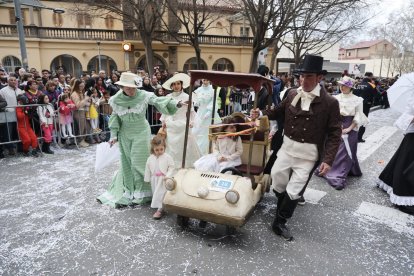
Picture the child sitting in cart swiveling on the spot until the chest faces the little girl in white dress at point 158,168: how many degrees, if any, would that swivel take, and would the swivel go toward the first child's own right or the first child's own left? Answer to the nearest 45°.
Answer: approximately 45° to the first child's own right

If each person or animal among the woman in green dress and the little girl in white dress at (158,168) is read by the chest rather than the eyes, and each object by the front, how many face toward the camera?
2

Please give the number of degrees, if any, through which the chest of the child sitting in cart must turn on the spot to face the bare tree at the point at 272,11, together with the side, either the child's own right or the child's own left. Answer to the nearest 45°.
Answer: approximately 135° to the child's own right

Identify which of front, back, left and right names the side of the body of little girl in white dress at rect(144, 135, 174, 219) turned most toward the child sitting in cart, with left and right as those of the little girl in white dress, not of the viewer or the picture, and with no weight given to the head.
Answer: left

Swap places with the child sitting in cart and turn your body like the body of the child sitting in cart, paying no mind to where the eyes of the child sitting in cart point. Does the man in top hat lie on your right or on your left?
on your left

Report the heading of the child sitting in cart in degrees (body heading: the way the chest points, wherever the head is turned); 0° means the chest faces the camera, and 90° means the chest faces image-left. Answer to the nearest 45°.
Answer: approximately 45°

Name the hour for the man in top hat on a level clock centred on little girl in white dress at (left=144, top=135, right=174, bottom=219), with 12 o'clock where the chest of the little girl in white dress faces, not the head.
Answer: The man in top hat is roughly at 10 o'clock from the little girl in white dress.

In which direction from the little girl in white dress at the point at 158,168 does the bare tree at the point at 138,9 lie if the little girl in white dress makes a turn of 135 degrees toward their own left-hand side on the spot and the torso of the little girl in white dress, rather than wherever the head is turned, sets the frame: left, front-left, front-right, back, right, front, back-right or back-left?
front-left

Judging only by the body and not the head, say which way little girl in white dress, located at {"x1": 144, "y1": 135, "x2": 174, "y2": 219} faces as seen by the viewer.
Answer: toward the camera

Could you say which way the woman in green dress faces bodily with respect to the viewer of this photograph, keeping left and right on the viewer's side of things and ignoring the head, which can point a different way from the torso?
facing the viewer

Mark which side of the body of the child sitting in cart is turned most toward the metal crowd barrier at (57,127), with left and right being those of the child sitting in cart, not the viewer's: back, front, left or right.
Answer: right

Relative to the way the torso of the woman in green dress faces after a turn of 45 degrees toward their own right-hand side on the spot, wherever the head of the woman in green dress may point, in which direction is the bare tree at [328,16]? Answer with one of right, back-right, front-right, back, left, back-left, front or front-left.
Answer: back

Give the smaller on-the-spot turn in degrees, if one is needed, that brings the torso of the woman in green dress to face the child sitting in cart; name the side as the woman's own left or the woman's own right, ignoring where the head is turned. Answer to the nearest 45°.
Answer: approximately 90° to the woman's own left

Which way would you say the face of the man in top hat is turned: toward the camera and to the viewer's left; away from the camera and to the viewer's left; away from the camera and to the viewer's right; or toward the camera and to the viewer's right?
toward the camera and to the viewer's left
